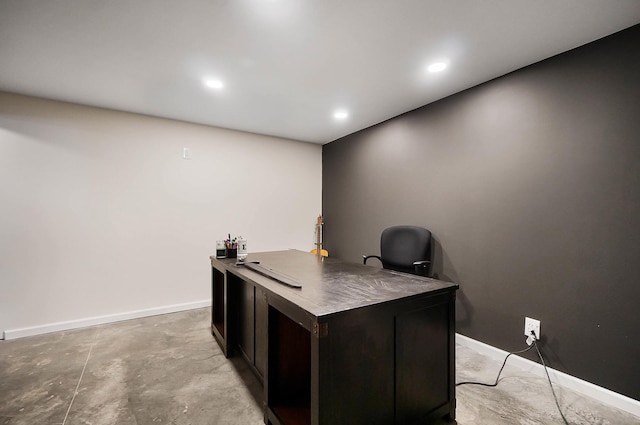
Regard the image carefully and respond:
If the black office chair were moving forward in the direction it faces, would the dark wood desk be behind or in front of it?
in front

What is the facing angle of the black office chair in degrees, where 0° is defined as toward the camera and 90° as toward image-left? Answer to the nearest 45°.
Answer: approximately 45°

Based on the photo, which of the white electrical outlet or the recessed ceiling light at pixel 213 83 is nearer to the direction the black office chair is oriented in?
the recessed ceiling light

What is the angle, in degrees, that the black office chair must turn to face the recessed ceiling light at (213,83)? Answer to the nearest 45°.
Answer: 0° — it already faces it
